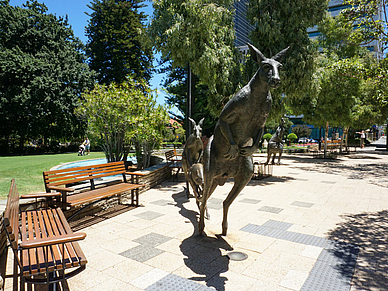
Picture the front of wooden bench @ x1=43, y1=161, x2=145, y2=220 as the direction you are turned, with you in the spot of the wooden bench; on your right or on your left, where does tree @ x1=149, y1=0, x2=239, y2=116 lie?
on your left

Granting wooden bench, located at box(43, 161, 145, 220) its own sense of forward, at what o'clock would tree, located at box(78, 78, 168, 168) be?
The tree is roughly at 8 o'clock from the wooden bench.

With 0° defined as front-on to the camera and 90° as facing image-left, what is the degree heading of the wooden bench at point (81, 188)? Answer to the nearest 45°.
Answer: approximately 315°

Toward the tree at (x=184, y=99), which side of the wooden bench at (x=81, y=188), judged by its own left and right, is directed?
left

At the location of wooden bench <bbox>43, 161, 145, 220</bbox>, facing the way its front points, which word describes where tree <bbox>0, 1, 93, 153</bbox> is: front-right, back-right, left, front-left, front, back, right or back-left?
back-left

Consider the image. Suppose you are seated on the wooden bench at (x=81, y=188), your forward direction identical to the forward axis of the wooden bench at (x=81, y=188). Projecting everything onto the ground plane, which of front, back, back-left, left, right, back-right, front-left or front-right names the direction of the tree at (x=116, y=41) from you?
back-left

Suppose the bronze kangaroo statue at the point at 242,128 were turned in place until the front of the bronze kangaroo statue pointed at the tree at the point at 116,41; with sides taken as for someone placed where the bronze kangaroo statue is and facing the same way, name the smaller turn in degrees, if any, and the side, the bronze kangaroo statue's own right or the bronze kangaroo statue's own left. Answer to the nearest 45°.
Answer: approximately 180°

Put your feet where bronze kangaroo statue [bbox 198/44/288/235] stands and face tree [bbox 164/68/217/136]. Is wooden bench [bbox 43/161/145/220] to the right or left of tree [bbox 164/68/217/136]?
left

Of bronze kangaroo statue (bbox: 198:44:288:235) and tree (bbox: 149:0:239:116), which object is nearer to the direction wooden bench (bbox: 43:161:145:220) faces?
the bronze kangaroo statue

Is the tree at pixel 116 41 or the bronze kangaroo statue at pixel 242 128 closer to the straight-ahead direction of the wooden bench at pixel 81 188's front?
the bronze kangaroo statue

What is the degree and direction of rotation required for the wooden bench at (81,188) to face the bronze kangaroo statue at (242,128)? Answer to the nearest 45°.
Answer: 0° — it already faces it

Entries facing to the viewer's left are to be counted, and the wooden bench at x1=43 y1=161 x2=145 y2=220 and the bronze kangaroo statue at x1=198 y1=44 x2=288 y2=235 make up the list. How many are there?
0

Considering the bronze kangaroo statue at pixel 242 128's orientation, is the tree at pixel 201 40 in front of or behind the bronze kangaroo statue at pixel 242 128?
behind

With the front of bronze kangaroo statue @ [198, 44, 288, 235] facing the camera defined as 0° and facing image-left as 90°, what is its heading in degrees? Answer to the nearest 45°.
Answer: approximately 315°
